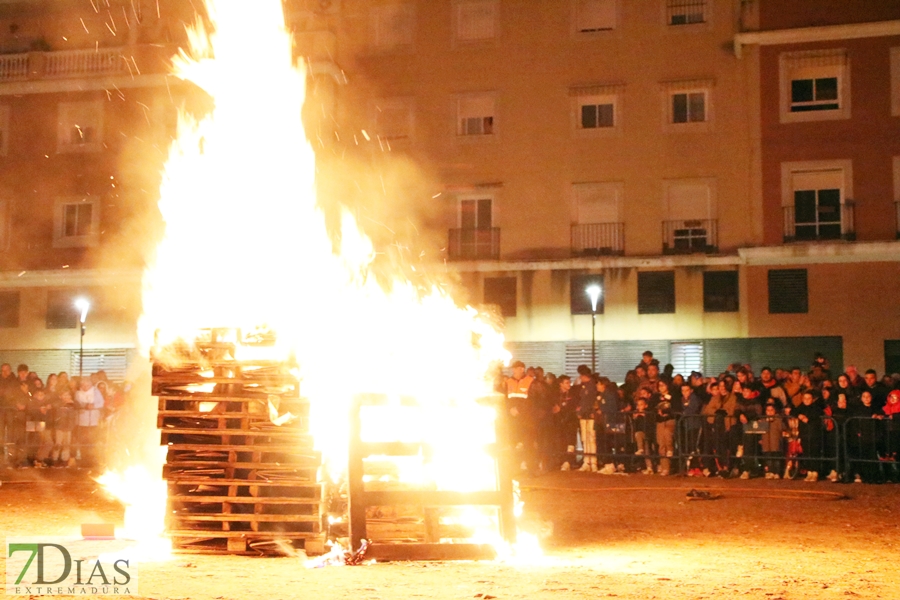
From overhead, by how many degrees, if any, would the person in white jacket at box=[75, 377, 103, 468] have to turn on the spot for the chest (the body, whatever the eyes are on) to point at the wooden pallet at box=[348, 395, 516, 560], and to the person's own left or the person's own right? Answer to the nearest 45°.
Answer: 0° — they already face it

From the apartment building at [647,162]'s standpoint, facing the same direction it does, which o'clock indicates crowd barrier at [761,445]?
The crowd barrier is roughly at 12 o'clock from the apartment building.

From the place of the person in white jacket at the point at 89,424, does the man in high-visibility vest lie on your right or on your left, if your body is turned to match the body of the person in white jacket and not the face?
on your left

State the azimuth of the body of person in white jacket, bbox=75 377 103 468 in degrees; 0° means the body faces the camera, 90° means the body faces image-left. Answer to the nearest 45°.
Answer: approximately 0°

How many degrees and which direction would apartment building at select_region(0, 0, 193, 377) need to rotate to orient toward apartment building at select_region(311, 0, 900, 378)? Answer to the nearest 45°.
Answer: approximately 45° to its left

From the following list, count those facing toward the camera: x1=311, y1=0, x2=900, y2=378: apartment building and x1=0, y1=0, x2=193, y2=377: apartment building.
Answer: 2

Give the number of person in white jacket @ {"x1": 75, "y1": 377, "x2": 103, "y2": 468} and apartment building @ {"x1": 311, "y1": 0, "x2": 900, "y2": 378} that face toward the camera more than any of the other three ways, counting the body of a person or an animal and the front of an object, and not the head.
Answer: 2
